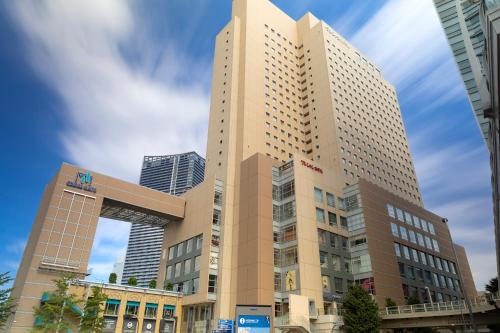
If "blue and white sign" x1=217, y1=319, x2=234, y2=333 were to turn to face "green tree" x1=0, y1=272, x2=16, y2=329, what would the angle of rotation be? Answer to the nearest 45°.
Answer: approximately 90° to its right

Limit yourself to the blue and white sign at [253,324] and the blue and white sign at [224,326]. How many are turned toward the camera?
2

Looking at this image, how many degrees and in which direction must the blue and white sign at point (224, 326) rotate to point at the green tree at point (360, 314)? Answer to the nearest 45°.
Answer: approximately 90° to its left

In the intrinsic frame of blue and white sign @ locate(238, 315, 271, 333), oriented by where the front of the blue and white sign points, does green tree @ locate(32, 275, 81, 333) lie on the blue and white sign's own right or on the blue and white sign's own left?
on the blue and white sign's own right

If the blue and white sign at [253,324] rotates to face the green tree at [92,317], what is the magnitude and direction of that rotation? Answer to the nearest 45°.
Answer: approximately 135° to its right

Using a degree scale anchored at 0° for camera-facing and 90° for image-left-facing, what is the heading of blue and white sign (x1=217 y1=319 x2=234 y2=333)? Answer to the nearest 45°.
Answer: approximately 0°

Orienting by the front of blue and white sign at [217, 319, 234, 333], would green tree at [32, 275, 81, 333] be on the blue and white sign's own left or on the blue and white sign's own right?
on the blue and white sign's own right
